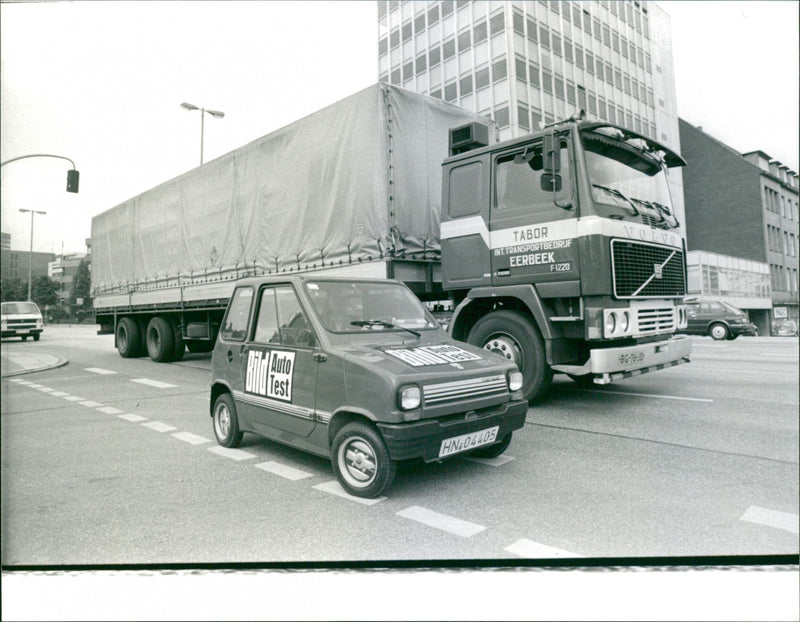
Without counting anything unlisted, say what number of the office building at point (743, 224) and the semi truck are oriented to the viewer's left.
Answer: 0

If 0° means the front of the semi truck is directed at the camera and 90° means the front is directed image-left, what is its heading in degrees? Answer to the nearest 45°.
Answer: approximately 315°

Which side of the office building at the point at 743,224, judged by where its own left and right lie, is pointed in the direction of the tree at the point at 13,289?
right

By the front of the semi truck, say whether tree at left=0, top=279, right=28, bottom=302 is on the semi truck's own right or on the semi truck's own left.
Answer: on the semi truck's own left

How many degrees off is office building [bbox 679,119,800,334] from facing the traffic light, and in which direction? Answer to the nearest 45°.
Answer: approximately 90° to its right
